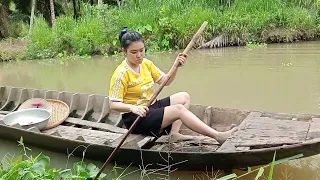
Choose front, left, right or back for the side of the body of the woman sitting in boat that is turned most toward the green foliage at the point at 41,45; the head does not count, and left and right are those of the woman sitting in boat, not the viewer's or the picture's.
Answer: back

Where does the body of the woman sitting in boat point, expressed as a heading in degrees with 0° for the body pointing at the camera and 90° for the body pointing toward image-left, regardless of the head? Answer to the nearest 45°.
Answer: approximately 315°

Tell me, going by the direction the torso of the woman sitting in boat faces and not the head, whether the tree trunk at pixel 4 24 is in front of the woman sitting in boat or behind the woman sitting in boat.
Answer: behind
